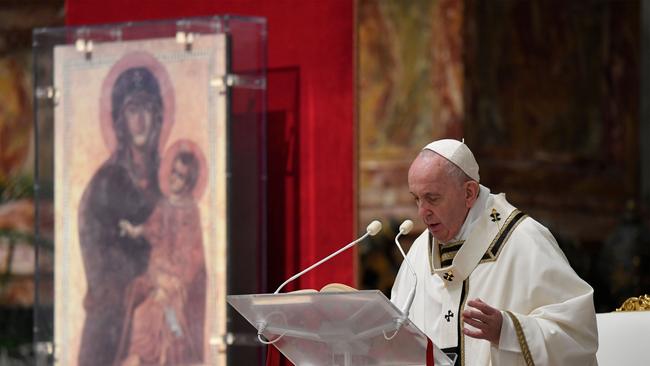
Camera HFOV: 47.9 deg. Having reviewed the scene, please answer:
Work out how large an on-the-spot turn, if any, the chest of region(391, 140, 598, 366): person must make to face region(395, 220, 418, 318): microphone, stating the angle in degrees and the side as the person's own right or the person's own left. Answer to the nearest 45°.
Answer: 0° — they already face it

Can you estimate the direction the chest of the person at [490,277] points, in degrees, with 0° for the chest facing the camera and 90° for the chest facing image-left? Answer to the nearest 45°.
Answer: approximately 45°

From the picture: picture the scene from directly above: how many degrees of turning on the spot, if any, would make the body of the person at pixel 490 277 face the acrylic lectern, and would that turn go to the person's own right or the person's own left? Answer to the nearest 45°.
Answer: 0° — they already face it

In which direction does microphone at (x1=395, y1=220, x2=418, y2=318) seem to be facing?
to the viewer's right
